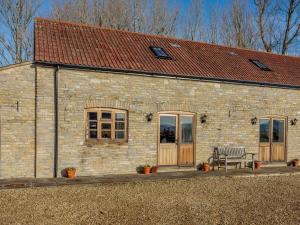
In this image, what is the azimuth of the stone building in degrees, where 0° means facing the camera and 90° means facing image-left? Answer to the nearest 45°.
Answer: approximately 315°

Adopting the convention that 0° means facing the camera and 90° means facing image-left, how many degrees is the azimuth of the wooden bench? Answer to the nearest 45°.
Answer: approximately 315°

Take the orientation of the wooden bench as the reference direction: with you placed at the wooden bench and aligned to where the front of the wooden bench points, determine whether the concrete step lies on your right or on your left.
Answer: on your right

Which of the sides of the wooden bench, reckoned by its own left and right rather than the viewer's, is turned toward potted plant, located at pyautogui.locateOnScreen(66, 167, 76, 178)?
right
